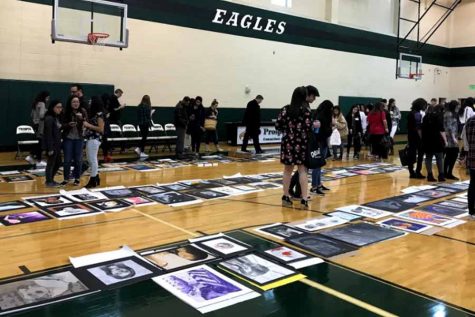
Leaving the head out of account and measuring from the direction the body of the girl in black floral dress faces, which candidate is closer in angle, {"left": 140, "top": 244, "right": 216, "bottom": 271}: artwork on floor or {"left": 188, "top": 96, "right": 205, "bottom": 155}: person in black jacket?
the person in black jacket

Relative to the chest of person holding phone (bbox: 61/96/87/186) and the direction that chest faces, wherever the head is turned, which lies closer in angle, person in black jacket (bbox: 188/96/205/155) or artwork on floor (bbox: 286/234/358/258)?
the artwork on floor

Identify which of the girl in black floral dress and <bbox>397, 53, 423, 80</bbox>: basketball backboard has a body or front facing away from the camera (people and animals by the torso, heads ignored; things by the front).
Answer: the girl in black floral dress

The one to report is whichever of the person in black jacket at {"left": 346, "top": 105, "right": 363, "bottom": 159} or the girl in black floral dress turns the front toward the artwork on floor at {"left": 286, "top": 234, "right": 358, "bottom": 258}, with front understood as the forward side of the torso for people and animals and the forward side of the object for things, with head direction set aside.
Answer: the person in black jacket

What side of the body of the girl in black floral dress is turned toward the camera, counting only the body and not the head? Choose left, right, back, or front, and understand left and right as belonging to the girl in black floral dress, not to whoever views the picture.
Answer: back
